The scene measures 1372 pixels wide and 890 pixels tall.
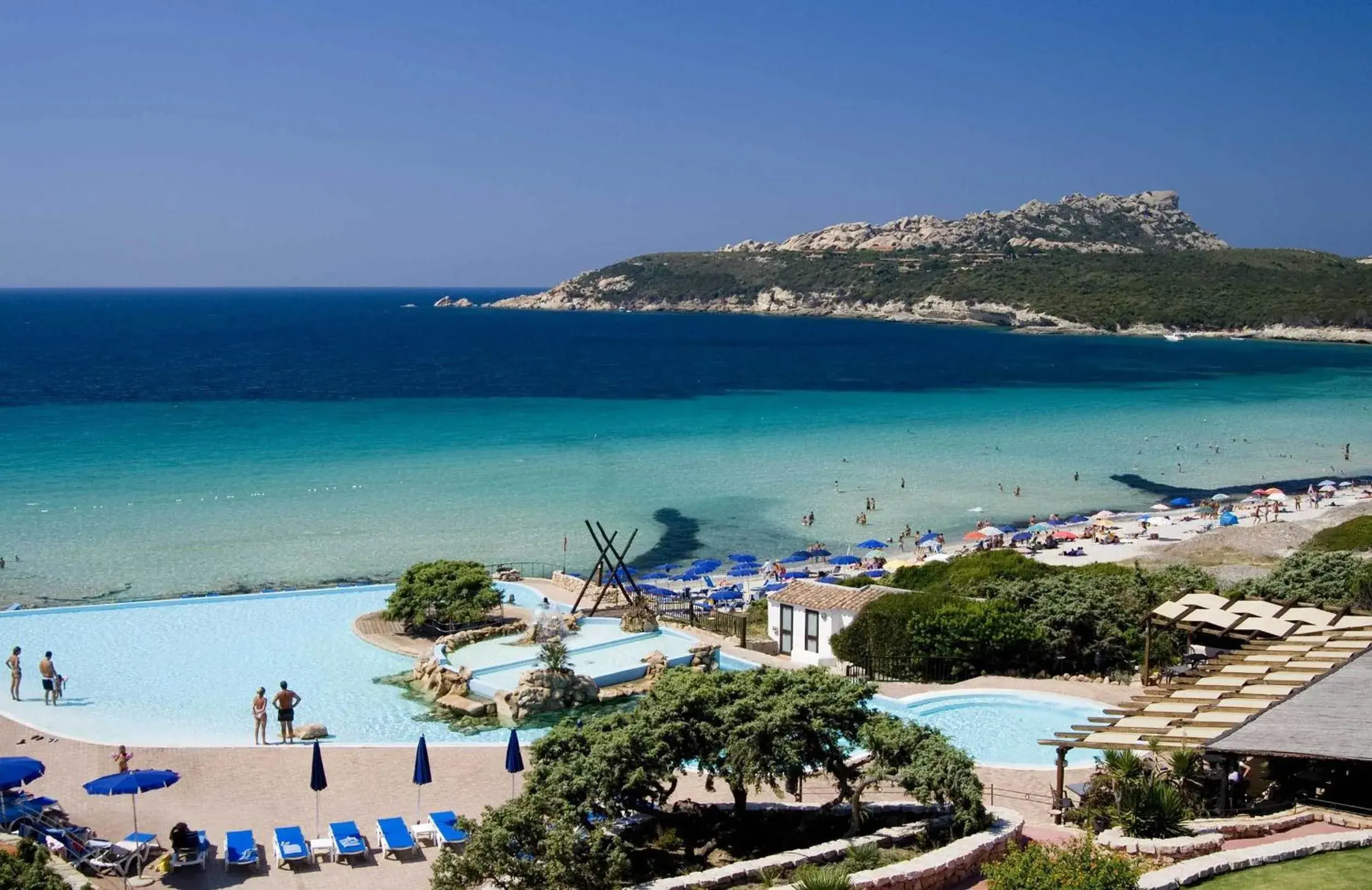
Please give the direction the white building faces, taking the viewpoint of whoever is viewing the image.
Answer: facing the viewer and to the left of the viewer

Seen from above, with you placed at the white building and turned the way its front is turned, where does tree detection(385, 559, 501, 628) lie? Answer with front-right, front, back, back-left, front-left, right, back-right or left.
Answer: front-right

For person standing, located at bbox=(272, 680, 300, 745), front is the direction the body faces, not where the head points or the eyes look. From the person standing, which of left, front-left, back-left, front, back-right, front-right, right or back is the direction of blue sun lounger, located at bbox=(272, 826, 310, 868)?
back

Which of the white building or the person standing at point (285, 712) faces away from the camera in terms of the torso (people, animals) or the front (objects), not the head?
the person standing

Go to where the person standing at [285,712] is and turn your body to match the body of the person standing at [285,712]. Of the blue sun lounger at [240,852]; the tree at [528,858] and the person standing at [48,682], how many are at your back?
2

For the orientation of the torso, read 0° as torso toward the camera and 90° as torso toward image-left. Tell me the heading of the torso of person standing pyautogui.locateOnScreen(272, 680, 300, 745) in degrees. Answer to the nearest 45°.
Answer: approximately 180°

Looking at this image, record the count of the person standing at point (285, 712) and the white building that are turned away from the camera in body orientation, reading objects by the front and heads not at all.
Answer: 1

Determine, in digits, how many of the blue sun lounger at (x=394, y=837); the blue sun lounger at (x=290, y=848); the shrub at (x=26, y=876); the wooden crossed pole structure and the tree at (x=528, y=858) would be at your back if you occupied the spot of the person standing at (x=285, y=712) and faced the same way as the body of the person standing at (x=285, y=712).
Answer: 4

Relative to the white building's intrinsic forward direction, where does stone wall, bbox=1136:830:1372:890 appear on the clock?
The stone wall is roughly at 10 o'clock from the white building.

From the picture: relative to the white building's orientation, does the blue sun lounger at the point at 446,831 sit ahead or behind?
ahead

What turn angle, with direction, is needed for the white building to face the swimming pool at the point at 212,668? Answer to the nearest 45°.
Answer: approximately 45° to its right

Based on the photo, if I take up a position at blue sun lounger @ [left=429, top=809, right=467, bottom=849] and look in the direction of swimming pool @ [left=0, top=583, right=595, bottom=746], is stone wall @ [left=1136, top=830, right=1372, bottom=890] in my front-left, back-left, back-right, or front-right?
back-right

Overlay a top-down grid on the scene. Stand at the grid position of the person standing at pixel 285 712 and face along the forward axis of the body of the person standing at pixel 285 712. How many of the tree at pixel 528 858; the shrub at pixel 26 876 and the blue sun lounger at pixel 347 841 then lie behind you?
3

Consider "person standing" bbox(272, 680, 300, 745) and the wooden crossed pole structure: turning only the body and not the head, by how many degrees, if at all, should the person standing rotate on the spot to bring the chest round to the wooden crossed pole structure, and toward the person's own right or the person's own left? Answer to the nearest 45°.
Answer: approximately 45° to the person's own right
